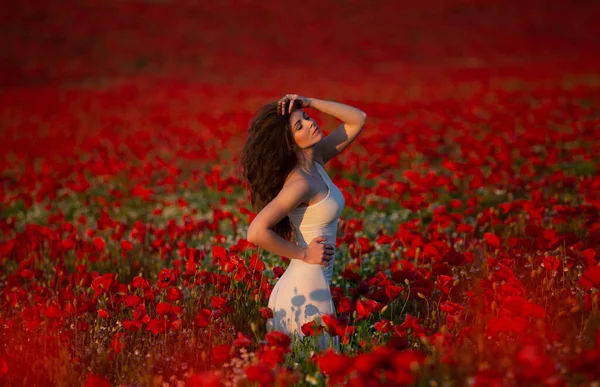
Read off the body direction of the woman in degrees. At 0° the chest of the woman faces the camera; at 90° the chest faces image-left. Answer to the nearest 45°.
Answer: approximately 270°
